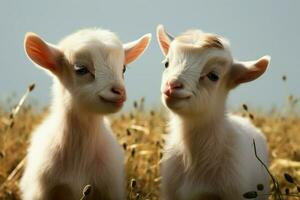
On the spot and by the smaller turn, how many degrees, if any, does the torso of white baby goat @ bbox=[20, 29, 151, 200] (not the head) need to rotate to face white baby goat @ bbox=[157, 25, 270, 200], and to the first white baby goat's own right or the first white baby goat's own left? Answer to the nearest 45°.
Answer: approximately 45° to the first white baby goat's own left

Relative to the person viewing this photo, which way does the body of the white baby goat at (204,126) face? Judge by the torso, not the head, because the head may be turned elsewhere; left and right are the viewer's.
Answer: facing the viewer and to the left of the viewer

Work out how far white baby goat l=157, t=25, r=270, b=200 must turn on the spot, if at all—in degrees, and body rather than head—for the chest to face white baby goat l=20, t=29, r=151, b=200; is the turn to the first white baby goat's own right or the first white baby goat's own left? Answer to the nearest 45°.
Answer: approximately 45° to the first white baby goat's own right

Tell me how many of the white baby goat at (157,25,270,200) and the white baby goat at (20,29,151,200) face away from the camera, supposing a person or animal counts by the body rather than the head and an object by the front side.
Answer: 0
